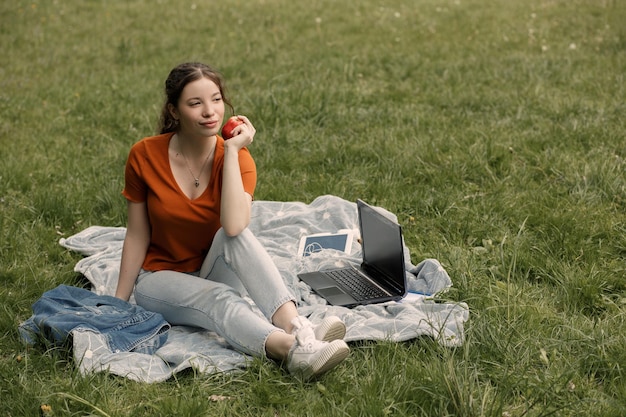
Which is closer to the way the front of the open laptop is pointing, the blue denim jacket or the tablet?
the blue denim jacket

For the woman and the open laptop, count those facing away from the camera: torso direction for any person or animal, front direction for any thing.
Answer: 0

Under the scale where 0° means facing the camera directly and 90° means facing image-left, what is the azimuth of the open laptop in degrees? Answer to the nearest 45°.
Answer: approximately 45°

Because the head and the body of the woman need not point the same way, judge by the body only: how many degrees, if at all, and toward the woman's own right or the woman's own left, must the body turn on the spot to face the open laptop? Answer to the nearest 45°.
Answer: approximately 45° to the woman's own left

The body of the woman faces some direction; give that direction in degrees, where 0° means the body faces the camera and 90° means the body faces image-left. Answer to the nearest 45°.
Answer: approximately 315°

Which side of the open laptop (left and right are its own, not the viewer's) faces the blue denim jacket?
front

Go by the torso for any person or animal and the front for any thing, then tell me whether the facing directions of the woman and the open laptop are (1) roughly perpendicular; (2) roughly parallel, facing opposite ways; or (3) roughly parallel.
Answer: roughly perpendicular

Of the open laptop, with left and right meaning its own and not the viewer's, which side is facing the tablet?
right
